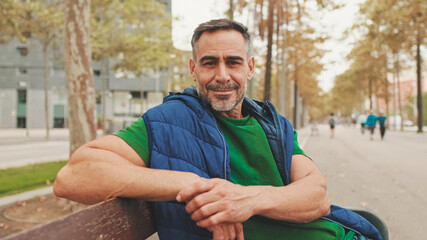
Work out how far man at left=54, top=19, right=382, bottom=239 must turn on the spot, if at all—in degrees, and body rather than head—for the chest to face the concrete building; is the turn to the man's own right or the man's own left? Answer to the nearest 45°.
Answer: approximately 180°

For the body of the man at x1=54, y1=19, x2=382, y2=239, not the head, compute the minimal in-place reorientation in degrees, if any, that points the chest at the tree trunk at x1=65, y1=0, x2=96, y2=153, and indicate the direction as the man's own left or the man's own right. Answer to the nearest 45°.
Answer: approximately 180°

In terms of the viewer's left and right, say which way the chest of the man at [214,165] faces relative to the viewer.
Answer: facing the viewer and to the right of the viewer
